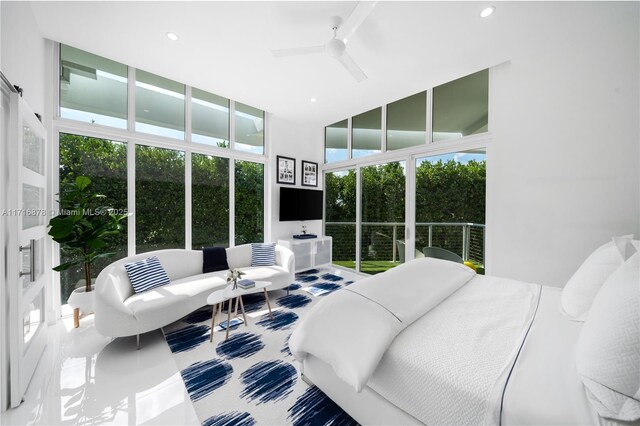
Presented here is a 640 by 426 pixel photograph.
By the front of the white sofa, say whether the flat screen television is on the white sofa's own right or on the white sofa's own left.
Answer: on the white sofa's own left

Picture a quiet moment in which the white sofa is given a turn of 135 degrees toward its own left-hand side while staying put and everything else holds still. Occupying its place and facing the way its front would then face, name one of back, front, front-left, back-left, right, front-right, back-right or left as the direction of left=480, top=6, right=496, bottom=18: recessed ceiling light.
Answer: back-right

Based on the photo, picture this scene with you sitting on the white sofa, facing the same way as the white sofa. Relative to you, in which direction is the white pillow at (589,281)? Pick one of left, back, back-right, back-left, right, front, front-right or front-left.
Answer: front

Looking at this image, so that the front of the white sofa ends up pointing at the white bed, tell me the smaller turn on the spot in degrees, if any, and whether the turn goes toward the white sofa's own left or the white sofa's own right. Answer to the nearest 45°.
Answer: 0° — it already faces it

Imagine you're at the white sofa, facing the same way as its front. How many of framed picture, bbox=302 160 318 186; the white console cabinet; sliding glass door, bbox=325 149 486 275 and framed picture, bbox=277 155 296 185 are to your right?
0

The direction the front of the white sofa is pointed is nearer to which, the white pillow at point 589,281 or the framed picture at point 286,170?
the white pillow

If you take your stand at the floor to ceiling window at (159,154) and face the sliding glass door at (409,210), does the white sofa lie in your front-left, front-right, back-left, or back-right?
front-right

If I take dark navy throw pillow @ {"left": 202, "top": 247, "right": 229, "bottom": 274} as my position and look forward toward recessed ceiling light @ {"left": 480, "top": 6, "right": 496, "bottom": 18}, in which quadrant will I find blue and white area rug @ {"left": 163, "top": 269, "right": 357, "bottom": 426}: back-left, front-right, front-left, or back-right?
front-right

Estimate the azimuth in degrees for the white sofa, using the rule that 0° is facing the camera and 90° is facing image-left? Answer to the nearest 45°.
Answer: approximately 315°

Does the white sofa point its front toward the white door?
no

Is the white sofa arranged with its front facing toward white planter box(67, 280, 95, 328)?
no

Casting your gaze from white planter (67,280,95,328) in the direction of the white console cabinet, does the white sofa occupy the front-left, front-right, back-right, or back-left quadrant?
front-right

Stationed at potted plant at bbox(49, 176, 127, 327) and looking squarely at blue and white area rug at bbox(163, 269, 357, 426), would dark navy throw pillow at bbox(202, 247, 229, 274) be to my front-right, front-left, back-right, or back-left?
front-left

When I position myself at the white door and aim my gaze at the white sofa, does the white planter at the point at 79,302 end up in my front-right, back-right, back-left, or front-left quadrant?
front-left

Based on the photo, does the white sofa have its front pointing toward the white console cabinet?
no

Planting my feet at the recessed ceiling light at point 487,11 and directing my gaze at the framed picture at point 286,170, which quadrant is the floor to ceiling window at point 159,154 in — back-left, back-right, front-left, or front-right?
front-left
